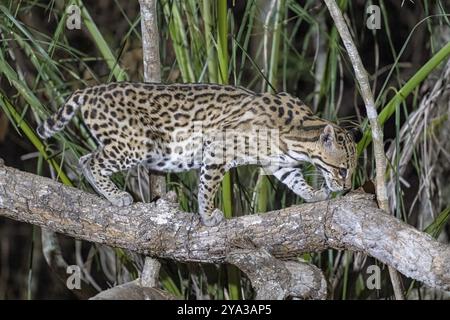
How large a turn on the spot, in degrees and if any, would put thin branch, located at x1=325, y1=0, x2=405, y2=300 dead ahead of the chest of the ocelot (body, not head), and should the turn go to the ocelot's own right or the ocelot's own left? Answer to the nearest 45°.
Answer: approximately 45° to the ocelot's own right

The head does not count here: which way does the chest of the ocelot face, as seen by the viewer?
to the viewer's right
